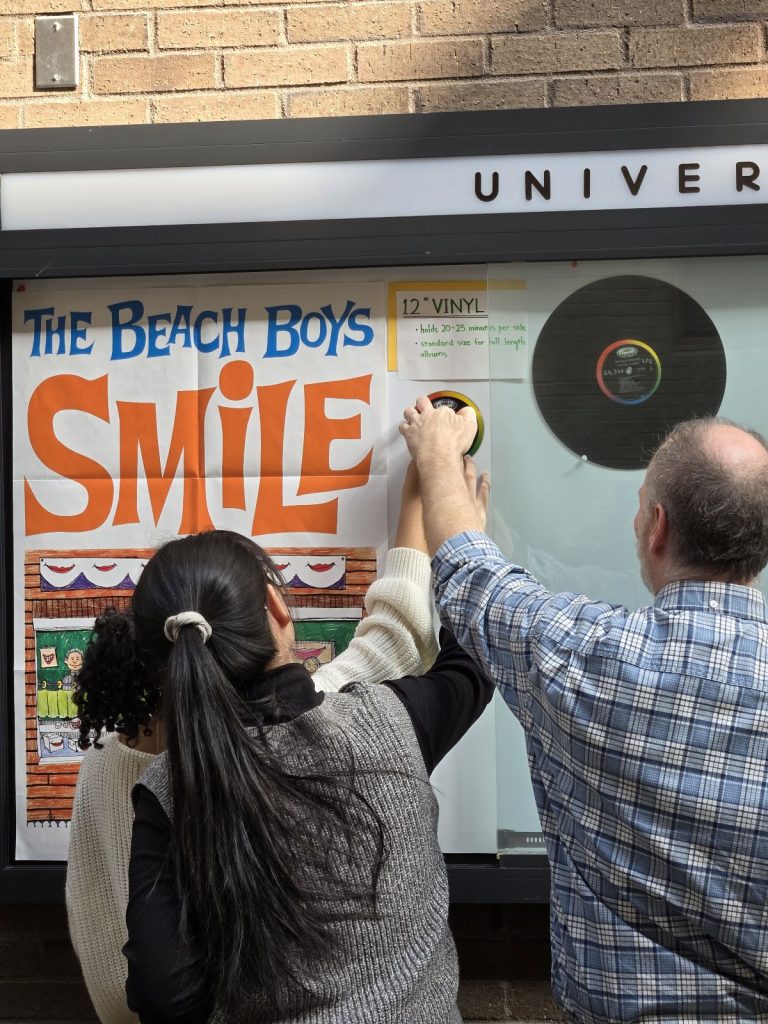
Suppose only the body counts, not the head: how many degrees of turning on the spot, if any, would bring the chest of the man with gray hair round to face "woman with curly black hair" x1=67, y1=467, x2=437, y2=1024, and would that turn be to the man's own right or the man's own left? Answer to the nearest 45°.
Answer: approximately 90° to the man's own left

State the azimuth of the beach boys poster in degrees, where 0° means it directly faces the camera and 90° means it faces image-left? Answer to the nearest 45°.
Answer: approximately 0°

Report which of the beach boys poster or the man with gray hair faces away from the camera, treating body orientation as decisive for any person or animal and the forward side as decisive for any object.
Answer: the man with gray hair

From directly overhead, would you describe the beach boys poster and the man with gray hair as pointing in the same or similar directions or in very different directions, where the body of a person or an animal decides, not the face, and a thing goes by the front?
very different directions

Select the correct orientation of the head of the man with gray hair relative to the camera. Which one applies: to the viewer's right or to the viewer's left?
to the viewer's left

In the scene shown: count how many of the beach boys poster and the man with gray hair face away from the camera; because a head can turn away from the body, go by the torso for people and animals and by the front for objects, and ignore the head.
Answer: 1

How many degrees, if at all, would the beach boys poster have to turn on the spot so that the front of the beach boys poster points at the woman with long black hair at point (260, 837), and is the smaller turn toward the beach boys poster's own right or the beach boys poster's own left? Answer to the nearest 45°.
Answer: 0° — it already faces them

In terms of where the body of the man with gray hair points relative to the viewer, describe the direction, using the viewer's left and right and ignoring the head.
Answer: facing away from the viewer

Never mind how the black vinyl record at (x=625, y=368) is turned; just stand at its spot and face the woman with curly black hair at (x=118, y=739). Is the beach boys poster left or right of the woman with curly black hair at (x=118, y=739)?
right
